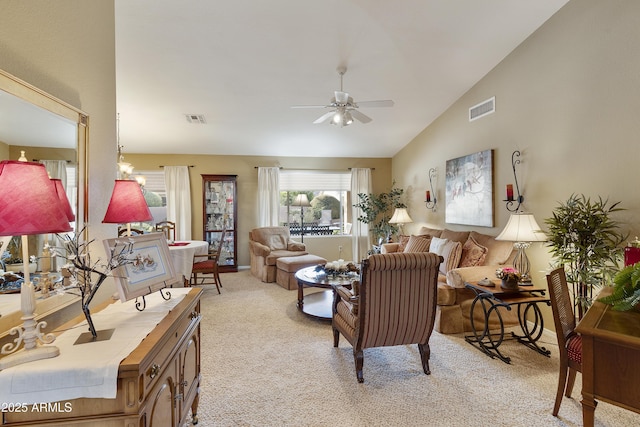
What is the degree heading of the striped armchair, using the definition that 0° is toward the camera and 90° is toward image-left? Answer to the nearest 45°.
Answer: approximately 135°

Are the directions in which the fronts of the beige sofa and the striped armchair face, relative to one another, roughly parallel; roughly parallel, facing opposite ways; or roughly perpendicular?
roughly perpendicular

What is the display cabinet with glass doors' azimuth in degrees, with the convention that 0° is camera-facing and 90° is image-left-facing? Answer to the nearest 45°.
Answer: approximately 0°

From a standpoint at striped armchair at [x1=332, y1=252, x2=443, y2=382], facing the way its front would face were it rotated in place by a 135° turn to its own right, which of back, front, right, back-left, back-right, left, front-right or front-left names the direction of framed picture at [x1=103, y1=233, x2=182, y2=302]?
back-right

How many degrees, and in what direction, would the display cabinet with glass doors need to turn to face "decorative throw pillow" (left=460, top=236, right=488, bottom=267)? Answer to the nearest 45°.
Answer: approximately 45° to its left

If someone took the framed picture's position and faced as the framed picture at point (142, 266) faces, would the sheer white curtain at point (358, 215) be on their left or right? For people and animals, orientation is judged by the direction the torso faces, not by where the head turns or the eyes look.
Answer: on their left

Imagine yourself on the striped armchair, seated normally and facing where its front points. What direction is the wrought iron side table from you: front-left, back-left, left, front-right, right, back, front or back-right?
right

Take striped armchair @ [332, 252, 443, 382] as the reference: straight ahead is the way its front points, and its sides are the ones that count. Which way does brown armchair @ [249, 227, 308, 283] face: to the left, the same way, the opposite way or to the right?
the opposite way

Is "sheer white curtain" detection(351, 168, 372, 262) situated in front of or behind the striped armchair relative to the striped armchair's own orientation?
in front

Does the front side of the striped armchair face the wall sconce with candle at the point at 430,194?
no

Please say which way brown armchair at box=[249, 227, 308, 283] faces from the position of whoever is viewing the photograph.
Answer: facing the viewer and to the right of the viewer

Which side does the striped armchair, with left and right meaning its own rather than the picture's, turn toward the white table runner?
left

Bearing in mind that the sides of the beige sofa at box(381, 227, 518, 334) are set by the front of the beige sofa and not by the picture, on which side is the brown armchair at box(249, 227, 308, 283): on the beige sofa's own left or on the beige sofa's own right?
on the beige sofa's own right

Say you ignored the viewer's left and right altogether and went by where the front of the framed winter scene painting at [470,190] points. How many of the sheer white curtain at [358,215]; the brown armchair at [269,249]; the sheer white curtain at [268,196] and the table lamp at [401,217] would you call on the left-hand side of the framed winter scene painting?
0

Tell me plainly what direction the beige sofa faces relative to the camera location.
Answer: facing the viewer and to the left of the viewer

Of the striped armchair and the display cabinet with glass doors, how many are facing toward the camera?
1

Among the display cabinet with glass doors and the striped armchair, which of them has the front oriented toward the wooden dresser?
the display cabinet with glass doors
